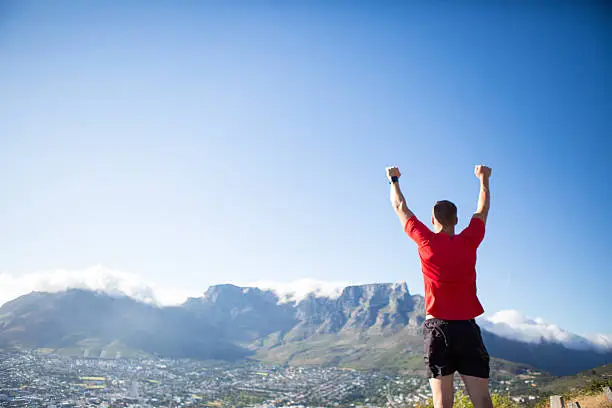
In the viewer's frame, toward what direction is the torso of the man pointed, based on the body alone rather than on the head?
away from the camera

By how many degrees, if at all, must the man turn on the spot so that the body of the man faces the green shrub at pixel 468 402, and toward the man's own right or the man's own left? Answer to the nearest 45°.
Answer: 0° — they already face it
